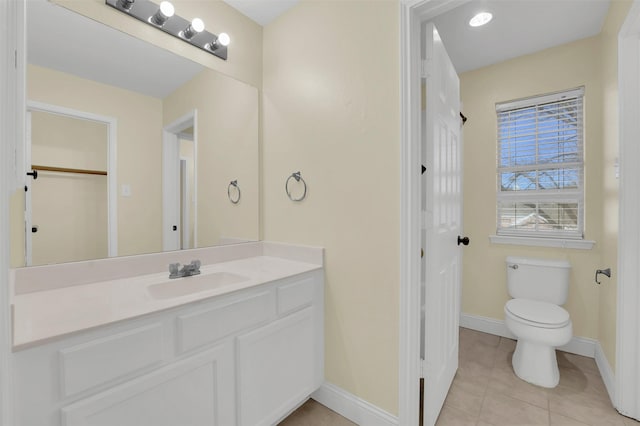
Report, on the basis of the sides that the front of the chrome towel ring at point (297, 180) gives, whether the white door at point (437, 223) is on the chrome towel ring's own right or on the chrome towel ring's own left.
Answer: on the chrome towel ring's own left

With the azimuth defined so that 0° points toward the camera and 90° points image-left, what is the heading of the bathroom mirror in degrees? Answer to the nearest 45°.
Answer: approximately 315°

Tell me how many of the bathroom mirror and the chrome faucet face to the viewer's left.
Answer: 0

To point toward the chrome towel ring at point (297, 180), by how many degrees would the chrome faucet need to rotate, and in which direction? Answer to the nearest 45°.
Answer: approximately 45° to its left
